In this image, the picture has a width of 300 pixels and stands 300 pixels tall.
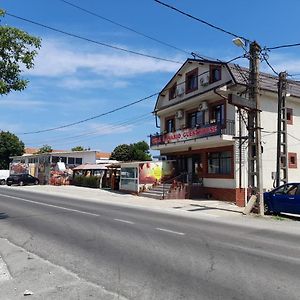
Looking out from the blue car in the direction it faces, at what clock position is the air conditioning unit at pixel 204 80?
The air conditioning unit is roughly at 2 o'clock from the blue car.

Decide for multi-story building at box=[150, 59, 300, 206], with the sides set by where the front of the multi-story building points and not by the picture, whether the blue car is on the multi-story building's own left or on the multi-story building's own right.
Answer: on the multi-story building's own left

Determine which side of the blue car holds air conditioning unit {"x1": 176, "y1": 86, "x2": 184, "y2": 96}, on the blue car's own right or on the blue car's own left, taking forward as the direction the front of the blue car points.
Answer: on the blue car's own right

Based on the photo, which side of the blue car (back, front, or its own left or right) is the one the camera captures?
left

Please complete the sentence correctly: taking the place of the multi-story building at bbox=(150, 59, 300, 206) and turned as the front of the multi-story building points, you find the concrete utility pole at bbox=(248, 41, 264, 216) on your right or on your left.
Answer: on your left

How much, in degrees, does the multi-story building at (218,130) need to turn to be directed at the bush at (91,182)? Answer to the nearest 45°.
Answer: approximately 90° to its right
